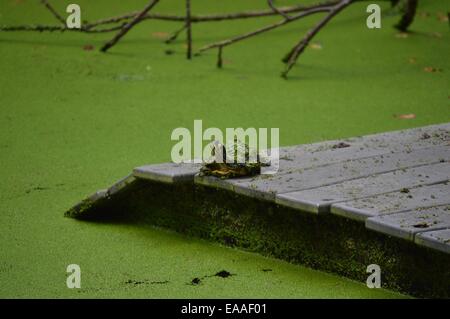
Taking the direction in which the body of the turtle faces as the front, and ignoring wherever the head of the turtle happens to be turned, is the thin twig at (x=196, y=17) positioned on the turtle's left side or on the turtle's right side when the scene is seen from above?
on the turtle's right side

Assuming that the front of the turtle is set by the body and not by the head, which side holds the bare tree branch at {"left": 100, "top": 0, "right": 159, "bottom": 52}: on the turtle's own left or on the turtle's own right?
on the turtle's own right

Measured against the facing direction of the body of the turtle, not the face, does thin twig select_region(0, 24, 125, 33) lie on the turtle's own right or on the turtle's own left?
on the turtle's own right

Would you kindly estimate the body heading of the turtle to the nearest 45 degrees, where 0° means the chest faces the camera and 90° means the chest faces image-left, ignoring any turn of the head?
approximately 90°
